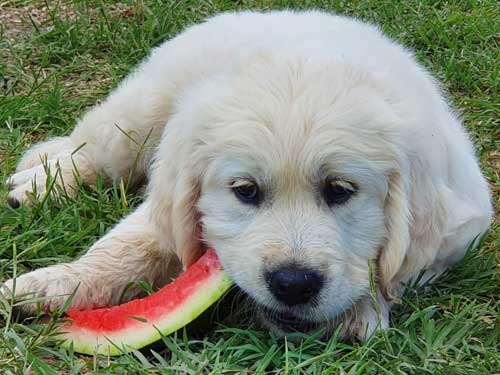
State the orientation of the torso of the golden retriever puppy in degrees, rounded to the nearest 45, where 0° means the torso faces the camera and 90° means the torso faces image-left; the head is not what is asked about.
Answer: approximately 0°
